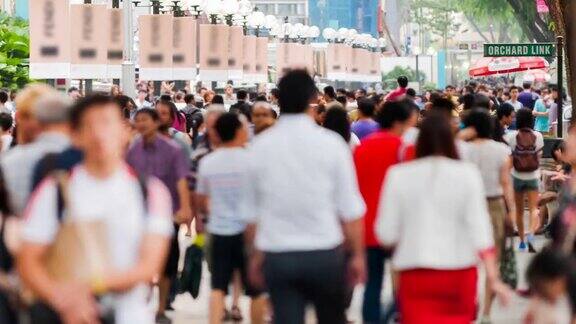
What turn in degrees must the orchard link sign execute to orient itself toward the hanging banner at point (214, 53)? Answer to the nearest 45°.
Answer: approximately 90° to its right

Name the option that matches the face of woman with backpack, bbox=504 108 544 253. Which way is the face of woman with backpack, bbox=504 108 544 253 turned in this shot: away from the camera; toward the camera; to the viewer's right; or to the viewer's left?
away from the camera

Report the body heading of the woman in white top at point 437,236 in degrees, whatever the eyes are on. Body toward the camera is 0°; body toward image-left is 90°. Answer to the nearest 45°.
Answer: approximately 180°

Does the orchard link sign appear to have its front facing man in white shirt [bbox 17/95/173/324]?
yes

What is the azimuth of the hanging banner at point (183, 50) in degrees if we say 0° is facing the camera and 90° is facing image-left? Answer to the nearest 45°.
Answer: approximately 0°

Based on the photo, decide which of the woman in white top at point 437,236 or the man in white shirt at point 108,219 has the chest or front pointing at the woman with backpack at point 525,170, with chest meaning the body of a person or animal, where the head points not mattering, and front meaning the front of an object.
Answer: the woman in white top

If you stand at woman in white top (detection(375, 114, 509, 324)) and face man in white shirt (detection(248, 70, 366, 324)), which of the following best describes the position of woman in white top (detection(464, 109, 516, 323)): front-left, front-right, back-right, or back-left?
back-right

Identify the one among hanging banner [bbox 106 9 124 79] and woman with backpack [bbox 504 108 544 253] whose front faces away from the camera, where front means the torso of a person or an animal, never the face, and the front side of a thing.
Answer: the woman with backpack

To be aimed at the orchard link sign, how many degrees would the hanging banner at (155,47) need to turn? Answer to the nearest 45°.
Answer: approximately 90° to its left

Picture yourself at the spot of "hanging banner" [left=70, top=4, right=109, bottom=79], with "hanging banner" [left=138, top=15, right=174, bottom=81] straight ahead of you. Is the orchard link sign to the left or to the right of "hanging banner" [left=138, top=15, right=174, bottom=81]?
right
